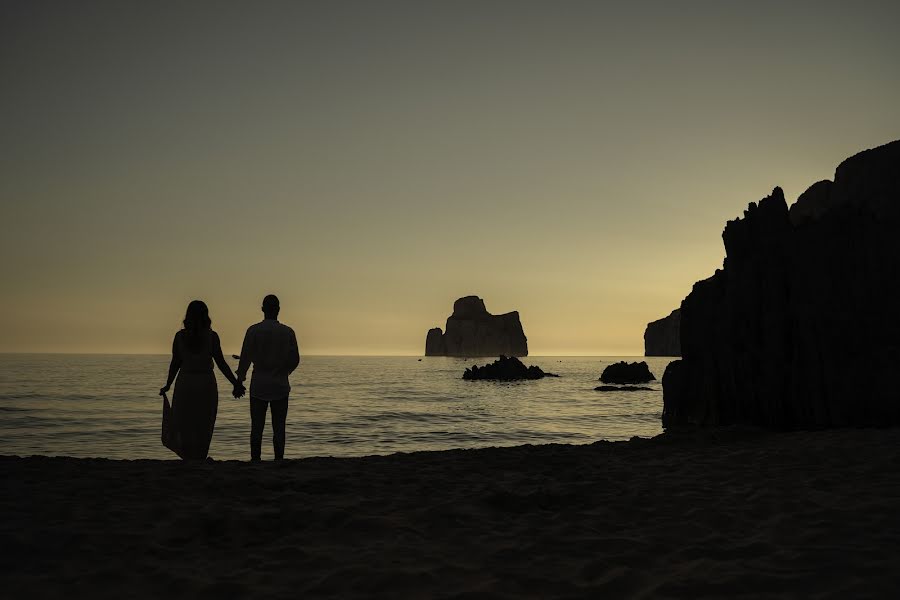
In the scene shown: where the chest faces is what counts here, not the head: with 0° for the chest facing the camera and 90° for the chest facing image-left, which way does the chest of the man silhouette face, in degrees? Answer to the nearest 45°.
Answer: approximately 180°

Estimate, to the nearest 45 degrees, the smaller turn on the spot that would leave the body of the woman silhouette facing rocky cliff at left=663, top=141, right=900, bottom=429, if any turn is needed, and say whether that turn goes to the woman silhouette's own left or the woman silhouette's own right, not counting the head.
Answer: approximately 90° to the woman silhouette's own right

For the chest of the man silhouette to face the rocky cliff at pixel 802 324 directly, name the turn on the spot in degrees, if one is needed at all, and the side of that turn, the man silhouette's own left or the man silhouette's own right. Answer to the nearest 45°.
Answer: approximately 90° to the man silhouette's own right

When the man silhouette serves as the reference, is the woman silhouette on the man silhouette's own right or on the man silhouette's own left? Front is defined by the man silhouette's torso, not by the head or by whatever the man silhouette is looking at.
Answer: on the man silhouette's own left

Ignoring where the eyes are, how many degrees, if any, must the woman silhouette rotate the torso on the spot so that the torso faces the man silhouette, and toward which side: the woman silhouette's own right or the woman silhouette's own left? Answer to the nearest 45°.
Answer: approximately 90° to the woman silhouette's own right

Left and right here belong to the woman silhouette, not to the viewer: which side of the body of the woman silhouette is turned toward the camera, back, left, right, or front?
back

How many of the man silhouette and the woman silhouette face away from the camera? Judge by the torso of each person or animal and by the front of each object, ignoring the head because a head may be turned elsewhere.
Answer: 2
